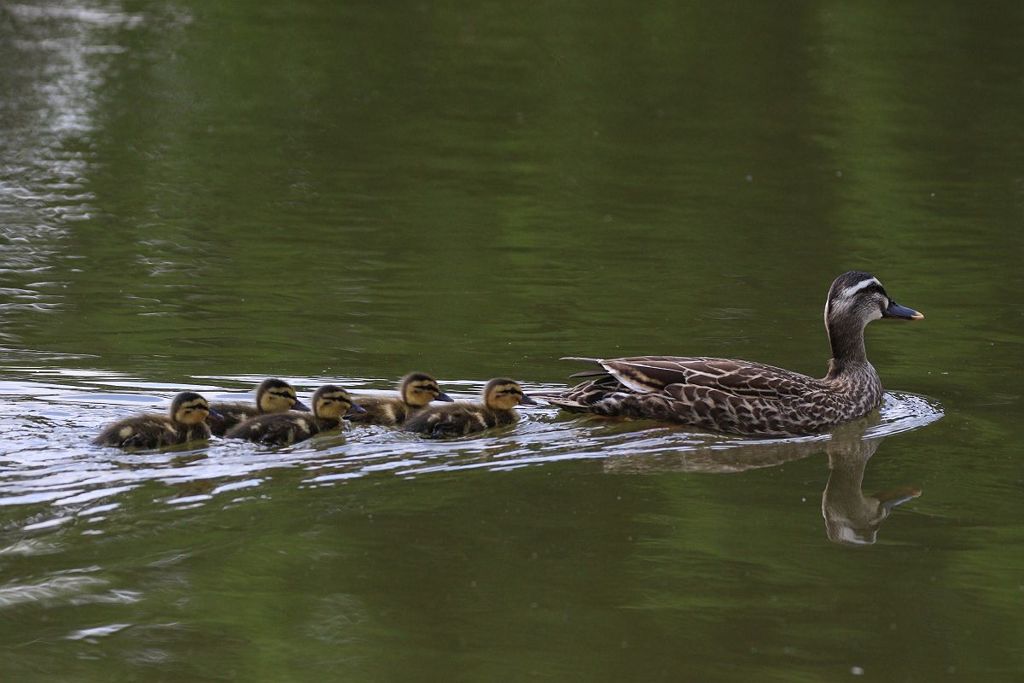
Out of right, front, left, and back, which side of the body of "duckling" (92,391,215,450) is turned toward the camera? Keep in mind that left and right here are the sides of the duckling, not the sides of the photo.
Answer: right

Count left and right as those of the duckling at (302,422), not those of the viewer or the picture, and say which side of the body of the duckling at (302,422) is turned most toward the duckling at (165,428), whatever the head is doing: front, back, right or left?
back

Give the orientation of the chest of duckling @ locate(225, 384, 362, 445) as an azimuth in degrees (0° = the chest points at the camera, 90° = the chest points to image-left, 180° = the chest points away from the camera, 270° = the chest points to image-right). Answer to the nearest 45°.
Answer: approximately 270°

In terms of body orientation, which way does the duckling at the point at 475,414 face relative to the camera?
to the viewer's right

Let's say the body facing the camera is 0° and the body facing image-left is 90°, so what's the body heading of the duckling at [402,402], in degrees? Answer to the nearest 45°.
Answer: approximately 270°

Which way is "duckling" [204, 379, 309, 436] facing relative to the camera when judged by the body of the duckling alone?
to the viewer's right

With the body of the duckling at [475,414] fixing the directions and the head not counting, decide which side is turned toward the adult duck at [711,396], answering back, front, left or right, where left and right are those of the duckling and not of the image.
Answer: front

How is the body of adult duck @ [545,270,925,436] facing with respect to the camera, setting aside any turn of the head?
to the viewer's right

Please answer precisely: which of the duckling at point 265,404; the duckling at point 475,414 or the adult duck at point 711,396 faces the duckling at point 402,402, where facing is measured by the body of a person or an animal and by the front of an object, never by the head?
the duckling at point 265,404

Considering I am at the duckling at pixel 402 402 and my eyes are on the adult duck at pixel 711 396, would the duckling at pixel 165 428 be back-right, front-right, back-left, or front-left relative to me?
back-right

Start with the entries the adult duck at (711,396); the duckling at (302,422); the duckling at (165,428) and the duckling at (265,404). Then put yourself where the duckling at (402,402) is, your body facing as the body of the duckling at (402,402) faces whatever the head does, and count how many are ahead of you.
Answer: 1
